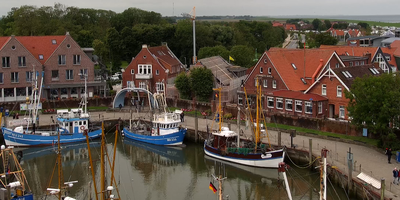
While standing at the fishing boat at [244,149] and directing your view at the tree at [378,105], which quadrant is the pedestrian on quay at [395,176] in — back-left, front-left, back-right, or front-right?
front-right

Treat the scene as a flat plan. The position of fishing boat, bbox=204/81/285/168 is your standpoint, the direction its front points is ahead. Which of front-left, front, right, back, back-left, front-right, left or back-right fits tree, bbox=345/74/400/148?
front-left

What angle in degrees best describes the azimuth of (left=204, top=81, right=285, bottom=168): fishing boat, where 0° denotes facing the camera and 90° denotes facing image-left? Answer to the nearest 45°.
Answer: approximately 315°

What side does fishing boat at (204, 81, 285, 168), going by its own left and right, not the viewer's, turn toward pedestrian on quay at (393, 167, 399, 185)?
front

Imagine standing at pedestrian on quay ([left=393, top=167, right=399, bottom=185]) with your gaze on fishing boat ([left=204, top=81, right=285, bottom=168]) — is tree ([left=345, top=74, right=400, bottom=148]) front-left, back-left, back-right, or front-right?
front-right
